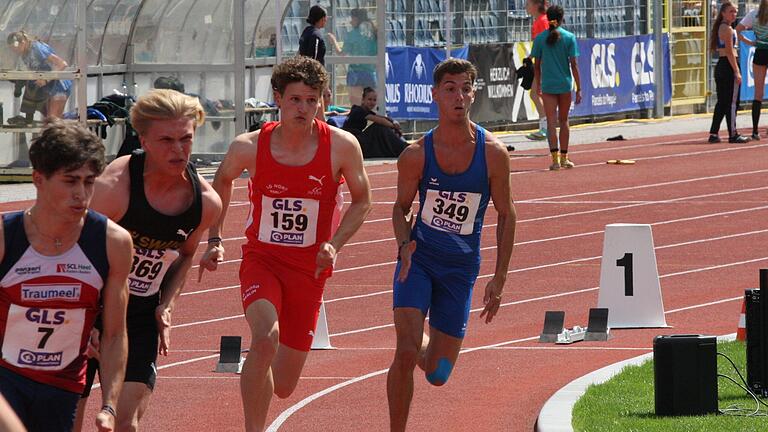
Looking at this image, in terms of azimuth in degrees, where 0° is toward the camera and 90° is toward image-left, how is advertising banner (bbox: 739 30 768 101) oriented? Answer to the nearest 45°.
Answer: approximately 0°

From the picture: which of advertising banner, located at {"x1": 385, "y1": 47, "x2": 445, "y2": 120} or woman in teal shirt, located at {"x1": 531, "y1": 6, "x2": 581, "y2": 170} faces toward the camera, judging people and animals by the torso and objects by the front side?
the advertising banner

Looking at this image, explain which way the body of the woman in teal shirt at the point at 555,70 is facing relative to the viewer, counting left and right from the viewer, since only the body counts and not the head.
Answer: facing away from the viewer

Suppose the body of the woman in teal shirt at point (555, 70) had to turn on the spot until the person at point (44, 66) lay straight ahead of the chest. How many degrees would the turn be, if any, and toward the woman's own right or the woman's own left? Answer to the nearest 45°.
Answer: approximately 90° to the woman's own left

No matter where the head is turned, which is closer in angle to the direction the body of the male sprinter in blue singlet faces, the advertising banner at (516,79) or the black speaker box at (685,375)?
the black speaker box

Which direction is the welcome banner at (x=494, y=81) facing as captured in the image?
toward the camera

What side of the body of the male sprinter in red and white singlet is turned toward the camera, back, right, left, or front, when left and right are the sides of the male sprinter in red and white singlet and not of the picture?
front

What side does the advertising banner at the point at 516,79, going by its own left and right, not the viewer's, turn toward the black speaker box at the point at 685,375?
front

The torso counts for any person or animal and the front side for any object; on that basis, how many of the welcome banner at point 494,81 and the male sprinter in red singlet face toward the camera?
2

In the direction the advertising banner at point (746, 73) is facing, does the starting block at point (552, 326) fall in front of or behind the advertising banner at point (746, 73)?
in front

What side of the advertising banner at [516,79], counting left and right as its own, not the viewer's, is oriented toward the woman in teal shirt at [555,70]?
front

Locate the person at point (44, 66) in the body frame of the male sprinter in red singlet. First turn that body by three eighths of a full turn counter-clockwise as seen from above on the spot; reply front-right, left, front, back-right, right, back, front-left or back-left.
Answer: front-left

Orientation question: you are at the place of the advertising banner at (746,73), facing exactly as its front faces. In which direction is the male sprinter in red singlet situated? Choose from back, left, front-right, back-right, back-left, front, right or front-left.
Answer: front

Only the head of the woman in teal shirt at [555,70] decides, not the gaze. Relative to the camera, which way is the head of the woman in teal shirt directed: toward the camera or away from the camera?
away from the camera

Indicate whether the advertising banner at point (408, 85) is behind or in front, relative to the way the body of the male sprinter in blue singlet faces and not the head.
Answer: behind

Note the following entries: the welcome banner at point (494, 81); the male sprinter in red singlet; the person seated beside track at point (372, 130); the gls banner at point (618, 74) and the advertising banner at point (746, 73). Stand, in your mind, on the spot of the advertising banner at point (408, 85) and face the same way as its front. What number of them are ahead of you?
2

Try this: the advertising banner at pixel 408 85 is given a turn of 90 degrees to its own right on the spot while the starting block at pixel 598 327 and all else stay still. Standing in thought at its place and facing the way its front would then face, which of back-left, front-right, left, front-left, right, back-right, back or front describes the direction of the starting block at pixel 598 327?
left

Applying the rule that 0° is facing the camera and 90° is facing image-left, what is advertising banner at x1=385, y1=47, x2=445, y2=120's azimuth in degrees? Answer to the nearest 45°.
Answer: approximately 0°
